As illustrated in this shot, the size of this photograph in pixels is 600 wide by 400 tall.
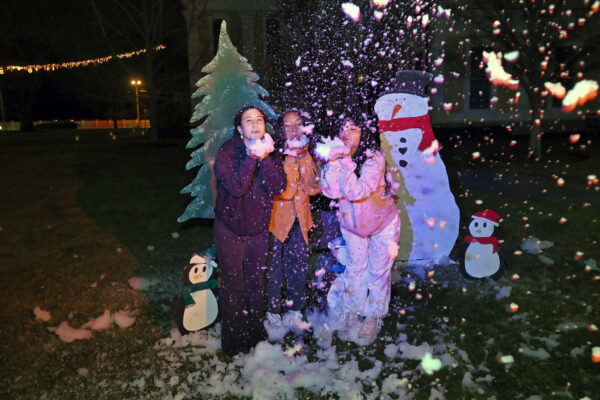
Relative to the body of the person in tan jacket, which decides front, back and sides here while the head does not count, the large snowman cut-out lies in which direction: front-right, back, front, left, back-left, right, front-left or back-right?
back-left

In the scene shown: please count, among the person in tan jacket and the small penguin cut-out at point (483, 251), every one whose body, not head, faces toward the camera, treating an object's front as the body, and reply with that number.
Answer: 2

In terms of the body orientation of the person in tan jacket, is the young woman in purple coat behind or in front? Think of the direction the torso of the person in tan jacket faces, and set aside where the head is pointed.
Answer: in front

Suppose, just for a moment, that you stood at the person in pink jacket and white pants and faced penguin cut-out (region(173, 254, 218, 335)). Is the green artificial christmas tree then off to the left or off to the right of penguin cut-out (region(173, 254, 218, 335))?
right

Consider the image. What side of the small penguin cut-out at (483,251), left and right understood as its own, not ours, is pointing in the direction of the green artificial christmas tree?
right

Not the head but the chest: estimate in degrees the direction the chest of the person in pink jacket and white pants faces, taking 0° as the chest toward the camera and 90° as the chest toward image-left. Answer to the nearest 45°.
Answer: approximately 45°

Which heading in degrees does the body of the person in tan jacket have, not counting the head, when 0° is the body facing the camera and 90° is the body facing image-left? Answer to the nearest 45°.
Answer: approximately 0°
